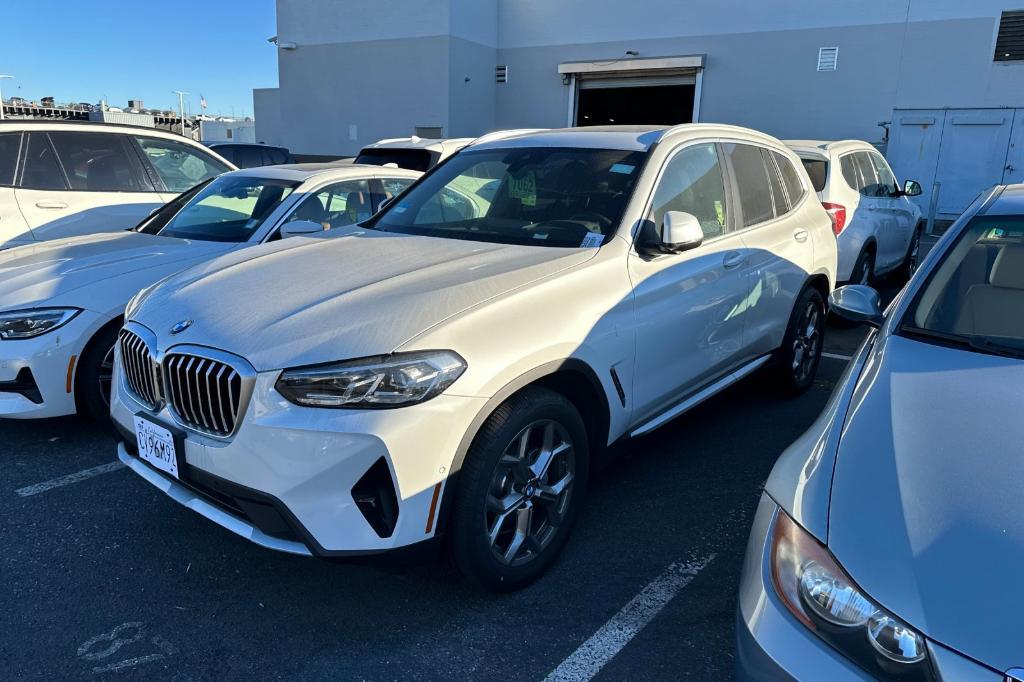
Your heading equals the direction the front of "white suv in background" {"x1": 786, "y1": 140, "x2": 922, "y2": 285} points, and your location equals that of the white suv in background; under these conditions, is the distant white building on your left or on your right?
on your left

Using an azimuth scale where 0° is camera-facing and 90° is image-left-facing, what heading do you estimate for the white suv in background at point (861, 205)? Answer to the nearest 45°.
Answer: approximately 225°

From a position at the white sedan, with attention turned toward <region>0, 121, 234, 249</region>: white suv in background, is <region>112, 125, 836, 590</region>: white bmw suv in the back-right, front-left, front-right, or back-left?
back-right

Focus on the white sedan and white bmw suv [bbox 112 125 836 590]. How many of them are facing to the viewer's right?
0

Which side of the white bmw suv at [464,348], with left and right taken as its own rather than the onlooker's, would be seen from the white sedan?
right

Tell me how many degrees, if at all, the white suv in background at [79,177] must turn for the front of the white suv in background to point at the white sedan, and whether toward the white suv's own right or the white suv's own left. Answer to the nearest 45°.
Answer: approximately 45° to the white suv's own right

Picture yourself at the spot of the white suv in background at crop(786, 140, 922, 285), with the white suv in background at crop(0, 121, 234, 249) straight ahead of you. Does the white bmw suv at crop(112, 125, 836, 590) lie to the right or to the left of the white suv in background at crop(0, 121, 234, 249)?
left

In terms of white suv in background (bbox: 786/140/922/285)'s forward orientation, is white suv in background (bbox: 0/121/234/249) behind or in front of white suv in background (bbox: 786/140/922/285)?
behind

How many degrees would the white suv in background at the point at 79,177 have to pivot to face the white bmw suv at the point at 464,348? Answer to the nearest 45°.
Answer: approximately 45° to its right

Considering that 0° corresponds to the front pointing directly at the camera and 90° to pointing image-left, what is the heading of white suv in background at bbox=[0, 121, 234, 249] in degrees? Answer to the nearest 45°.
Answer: approximately 315°

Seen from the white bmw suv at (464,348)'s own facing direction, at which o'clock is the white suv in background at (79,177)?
The white suv in background is roughly at 3 o'clock from the white bmw suv.

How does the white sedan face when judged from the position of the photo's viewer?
facing the viewer and to the left of the viewer
